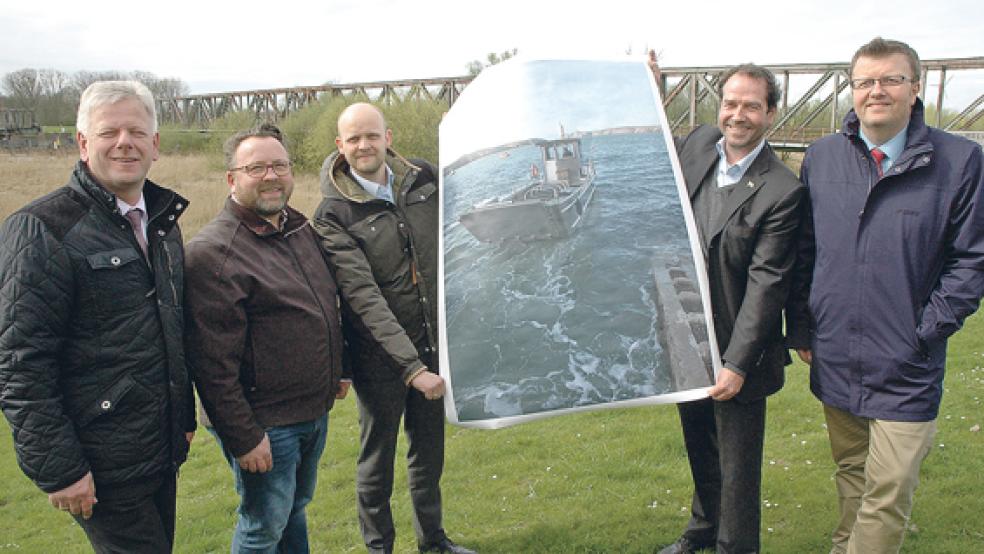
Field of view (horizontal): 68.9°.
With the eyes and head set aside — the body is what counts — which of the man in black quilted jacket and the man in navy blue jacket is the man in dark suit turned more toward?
the man in black quilted jacket

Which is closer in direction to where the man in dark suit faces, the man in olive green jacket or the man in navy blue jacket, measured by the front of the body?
the man in olive green jacket

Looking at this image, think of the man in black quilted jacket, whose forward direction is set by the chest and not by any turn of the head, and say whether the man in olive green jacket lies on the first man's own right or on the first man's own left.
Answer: on the first man's own left

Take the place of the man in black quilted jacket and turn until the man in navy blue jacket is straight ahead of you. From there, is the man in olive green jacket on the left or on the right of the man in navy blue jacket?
left

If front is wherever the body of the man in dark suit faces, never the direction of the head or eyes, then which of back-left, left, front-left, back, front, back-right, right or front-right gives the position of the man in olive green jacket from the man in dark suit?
front-right

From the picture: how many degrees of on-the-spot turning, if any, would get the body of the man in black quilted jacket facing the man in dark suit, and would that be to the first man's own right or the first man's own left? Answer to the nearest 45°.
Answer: approximately 45° to the first man's own left

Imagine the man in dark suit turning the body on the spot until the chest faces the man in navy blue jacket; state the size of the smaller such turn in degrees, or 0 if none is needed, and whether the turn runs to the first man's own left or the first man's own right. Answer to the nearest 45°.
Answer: approximately 135° to the first man's own left
